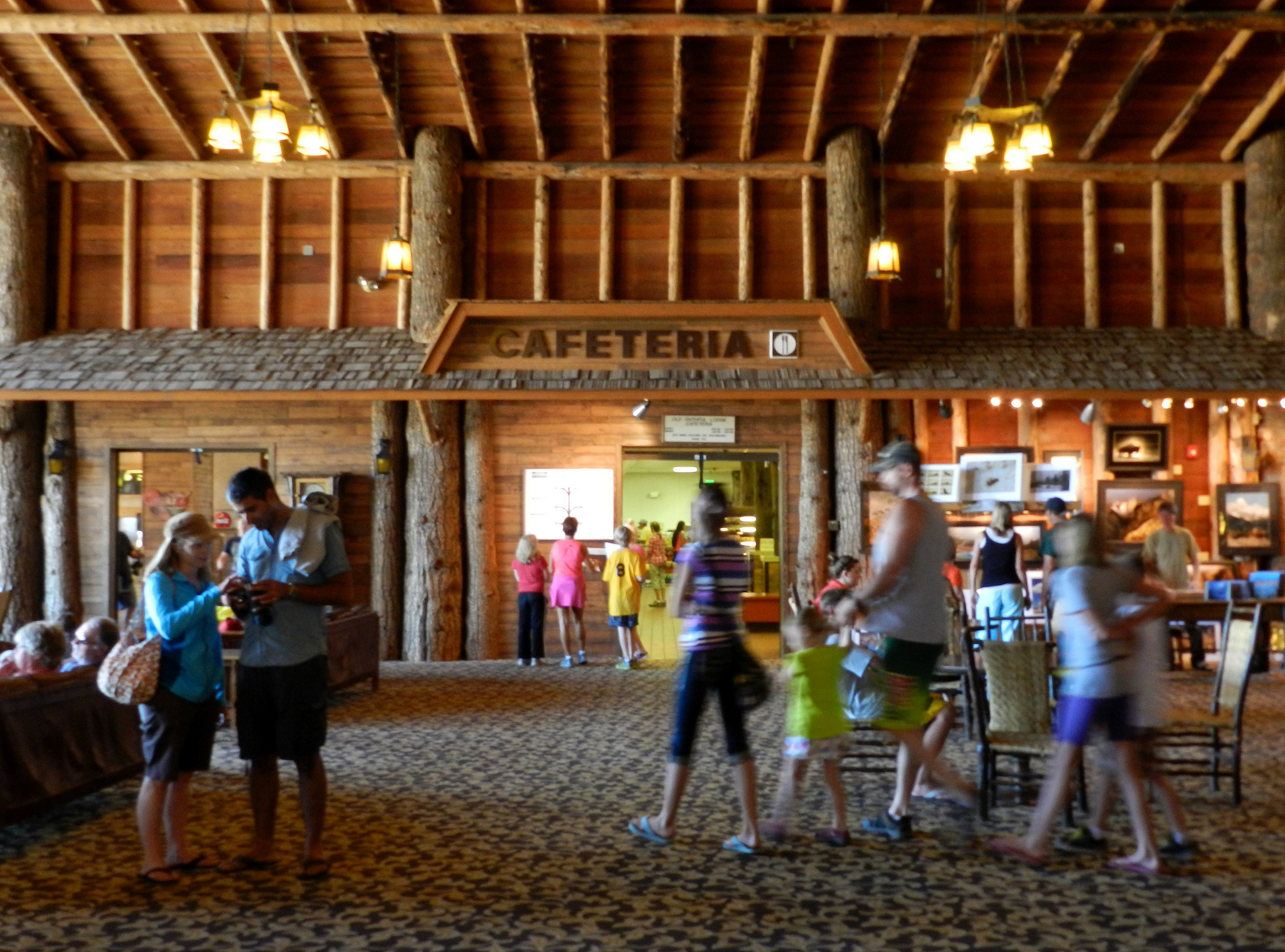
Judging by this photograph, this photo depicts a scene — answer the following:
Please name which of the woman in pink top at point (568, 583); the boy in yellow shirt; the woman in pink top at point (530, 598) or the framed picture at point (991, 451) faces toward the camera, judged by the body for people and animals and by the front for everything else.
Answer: the framed picture

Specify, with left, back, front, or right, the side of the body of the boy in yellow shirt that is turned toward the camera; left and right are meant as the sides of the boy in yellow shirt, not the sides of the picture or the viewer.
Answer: back

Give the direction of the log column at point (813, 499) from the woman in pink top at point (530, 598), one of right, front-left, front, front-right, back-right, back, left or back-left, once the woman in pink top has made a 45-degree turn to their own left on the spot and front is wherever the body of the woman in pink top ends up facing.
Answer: back-right

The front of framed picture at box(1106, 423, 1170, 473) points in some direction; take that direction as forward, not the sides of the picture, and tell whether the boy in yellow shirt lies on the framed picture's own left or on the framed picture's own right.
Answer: on the framed picture's own right

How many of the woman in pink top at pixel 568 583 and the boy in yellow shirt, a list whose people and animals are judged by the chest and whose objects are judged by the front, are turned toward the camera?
0

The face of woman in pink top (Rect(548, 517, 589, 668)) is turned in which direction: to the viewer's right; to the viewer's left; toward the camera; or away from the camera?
away from the camera

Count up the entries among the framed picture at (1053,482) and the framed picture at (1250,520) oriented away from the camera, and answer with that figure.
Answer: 0

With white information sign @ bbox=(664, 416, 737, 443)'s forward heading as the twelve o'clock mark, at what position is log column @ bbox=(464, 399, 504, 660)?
The log column is roughly at 3 o'clock from the white information sign.

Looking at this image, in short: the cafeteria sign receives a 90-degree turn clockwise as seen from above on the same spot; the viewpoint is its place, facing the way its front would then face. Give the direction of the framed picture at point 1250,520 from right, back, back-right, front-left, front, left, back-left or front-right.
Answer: back

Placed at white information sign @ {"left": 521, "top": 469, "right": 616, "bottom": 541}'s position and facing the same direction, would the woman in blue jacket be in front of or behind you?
in front

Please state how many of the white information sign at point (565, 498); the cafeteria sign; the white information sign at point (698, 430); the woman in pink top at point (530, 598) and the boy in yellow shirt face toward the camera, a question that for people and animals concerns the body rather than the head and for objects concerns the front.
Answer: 3
